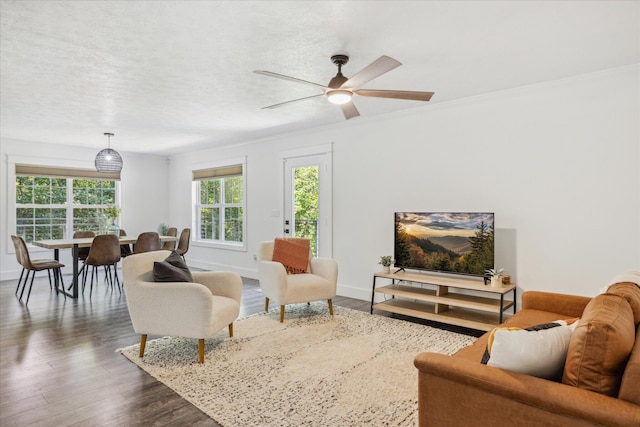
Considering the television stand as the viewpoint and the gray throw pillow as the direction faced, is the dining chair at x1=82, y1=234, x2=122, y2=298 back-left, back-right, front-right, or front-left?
front-right

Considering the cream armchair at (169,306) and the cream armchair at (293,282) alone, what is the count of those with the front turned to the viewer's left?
0

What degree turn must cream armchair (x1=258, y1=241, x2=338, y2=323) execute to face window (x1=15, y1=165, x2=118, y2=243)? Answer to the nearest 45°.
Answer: approximately 180°

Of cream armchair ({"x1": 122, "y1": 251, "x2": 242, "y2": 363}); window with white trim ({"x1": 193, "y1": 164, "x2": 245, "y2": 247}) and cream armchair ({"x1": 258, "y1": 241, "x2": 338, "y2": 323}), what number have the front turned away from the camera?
0

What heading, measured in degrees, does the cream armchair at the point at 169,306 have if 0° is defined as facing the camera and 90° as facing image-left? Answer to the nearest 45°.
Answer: approximately 315°

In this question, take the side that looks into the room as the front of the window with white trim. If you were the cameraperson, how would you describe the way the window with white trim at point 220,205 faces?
facing the viewer and to the left of the viewer

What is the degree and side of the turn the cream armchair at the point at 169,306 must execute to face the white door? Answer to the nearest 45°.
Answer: approximately 90° to its left

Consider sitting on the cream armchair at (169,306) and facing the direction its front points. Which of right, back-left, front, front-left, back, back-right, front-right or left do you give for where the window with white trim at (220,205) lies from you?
back-left

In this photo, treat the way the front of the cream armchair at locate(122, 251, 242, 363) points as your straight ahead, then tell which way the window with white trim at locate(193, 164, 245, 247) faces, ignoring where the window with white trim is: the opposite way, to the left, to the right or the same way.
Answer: to the right

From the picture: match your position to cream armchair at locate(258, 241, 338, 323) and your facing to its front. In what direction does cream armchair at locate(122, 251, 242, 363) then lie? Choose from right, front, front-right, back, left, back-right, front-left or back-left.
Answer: right

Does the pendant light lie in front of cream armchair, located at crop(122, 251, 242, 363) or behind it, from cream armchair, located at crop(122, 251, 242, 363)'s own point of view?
behind

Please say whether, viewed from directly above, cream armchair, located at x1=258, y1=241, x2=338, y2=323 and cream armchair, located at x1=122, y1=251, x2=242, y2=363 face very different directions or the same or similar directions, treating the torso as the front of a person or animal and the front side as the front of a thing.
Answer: same or similar directions

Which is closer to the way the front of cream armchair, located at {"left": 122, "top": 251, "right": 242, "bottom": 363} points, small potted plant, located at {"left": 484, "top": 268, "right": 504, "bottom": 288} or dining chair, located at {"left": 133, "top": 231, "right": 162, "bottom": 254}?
the small potted plant

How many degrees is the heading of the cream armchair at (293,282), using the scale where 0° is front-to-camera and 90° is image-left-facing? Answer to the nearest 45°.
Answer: approximately 315°
